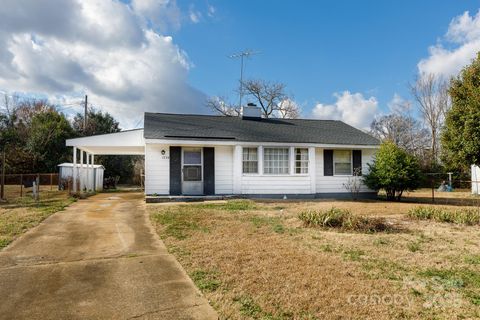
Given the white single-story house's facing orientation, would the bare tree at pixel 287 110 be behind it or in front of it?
behind

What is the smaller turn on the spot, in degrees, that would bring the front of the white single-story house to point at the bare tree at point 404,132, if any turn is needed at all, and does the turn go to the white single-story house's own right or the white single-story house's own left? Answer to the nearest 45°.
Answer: approximately 135° to the white single-story house's own left

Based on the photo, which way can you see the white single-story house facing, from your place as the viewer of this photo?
facing the viewer

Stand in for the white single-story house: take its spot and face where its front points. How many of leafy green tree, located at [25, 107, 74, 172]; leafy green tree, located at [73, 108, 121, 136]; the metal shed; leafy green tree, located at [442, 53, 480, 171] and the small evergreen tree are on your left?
2

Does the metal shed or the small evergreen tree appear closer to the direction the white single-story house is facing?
the small evergreen tree

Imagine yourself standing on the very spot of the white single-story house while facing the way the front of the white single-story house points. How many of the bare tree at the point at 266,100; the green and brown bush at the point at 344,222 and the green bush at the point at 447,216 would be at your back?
1

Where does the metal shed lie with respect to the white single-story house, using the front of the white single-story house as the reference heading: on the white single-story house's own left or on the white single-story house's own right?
on the white single-story house's own right

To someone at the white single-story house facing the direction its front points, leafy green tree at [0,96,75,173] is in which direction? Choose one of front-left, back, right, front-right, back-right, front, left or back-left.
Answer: back-right

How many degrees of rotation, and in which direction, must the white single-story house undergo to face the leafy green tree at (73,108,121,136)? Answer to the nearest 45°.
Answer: approximately 135° to its right

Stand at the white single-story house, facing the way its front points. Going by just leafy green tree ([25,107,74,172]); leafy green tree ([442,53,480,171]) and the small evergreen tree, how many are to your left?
2

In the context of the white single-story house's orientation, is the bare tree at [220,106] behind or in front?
behind

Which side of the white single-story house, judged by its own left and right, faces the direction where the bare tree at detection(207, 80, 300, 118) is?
back

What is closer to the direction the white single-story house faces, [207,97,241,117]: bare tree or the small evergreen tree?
the small evergreen tree

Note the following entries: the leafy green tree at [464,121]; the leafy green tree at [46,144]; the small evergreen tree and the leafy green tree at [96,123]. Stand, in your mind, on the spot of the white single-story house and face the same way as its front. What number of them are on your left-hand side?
2

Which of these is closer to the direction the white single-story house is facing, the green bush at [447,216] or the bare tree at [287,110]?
the green bush
